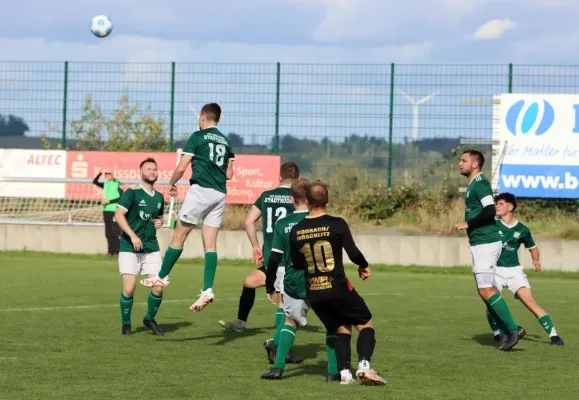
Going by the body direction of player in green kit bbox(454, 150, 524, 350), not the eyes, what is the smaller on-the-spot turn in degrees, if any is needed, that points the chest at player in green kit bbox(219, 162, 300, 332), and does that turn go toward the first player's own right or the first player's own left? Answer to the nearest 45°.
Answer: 0° — they already face them

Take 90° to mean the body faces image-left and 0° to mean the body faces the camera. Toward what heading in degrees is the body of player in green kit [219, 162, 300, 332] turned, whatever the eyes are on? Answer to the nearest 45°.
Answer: approximately 135°

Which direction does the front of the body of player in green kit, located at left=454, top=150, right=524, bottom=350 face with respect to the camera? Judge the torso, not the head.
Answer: to the viewer's left

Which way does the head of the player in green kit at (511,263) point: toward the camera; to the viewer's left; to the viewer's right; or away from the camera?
to the viewer's left

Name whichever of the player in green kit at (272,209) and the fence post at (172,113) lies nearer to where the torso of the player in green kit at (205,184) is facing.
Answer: the fence post

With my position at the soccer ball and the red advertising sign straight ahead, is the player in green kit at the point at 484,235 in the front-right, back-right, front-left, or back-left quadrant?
back-right

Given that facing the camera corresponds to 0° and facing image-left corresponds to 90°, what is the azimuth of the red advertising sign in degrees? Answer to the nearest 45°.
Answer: approximately 0°

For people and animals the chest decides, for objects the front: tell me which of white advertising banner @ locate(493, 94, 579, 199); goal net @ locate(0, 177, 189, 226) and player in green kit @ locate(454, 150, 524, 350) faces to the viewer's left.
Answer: the player in green kit

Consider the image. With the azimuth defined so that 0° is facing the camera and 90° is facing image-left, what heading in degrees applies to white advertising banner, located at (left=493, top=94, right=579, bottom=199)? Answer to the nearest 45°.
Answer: approximately 0°
